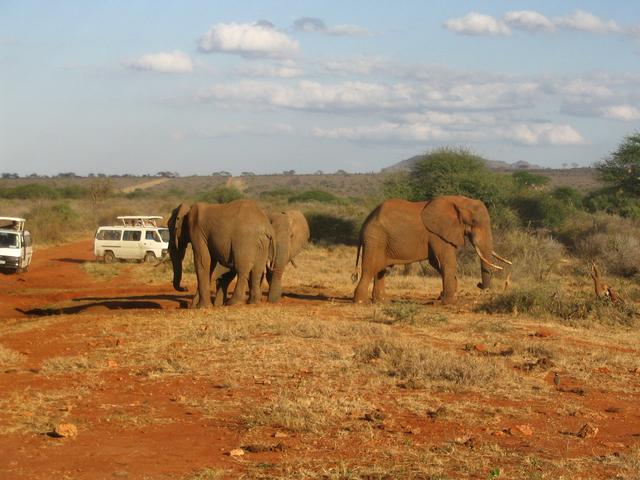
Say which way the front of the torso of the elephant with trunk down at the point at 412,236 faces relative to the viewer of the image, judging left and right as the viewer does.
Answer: facing to the right of the viewer

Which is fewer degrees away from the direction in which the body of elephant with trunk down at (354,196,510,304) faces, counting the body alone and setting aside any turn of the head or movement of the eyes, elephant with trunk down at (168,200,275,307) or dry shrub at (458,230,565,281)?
the dry shrub

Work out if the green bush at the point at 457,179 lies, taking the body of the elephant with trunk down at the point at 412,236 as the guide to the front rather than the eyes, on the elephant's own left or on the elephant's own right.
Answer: on the elephant's own left

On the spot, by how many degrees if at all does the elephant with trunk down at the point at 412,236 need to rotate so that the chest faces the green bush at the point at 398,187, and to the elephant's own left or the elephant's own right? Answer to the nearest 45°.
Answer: approximately 90° to the elephant's own left
